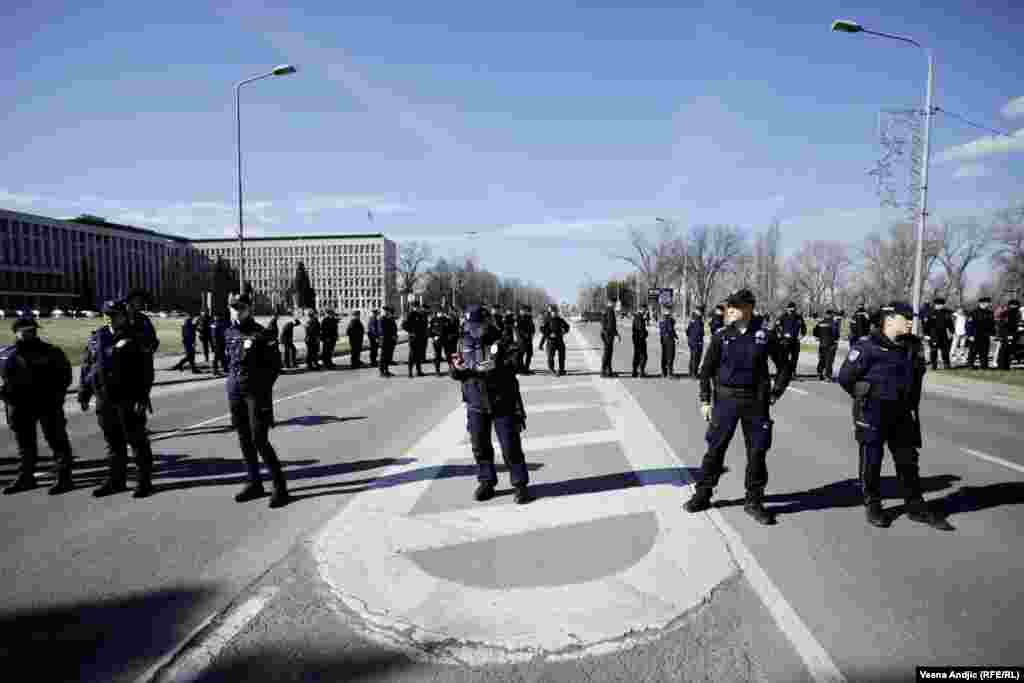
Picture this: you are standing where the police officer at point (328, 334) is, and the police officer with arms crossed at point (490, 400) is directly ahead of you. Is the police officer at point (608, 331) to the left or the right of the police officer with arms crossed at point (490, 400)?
left

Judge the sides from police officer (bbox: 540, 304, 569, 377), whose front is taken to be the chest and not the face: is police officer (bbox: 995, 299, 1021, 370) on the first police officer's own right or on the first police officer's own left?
on the first police officer's own left

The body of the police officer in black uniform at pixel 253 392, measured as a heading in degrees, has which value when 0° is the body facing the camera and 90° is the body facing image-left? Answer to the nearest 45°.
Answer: approximately 45°

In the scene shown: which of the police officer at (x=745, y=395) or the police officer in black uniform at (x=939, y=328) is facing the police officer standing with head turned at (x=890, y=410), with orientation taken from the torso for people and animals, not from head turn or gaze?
the police officer in black uniform

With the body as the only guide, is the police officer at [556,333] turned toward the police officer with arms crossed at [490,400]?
yes

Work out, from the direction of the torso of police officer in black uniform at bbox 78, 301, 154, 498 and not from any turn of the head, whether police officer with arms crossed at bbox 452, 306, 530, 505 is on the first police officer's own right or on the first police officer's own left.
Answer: on the first police officer's own left

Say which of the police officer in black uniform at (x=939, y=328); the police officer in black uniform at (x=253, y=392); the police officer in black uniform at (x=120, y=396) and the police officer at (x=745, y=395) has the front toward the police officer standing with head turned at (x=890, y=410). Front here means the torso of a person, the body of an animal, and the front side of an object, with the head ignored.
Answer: the police officer in black uniform at (x=939, y=328)
